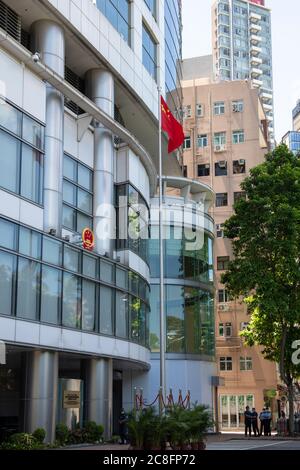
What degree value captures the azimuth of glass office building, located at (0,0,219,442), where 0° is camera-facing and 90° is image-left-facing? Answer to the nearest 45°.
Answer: approximately 315°

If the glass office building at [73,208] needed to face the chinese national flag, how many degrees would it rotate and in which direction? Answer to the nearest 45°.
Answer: approximately 90° to its left

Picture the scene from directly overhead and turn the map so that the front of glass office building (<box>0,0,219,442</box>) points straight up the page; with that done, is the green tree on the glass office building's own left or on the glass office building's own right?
on the glass office building's own left
